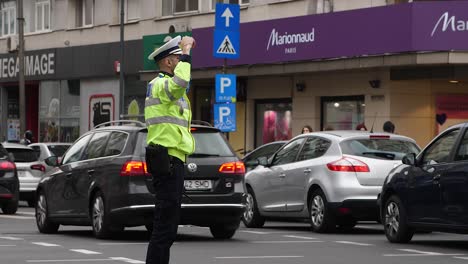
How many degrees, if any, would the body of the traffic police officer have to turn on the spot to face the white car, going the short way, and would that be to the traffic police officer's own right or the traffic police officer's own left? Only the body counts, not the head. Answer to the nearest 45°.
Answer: approximately 90° to the traffic police officer's own left

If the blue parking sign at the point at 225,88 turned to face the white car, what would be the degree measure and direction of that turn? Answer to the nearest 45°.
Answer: approximately 90° to its right

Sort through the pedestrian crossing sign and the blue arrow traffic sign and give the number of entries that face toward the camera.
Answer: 2

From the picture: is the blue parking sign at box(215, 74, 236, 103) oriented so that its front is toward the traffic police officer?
yes

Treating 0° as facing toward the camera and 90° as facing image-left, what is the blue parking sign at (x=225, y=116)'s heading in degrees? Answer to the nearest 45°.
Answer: approximately 0°
